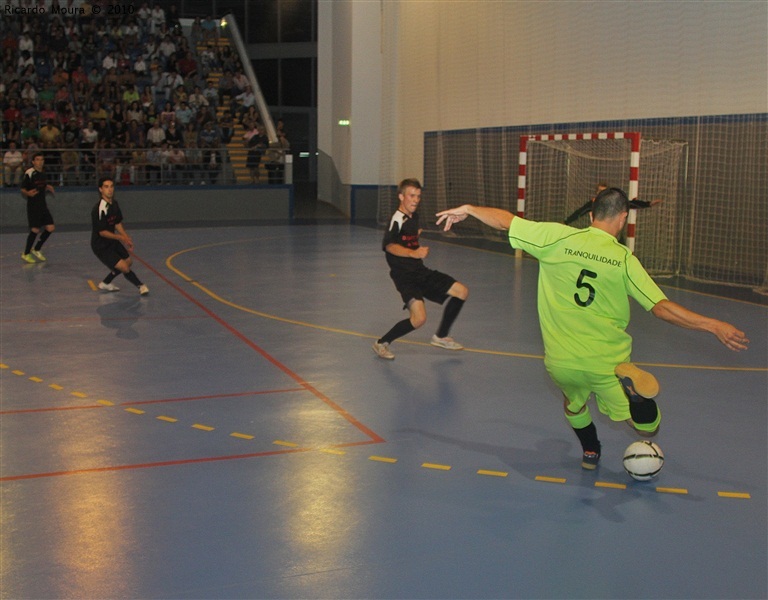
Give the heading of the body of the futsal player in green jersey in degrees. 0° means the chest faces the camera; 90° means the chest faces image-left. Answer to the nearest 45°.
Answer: approximately 180°

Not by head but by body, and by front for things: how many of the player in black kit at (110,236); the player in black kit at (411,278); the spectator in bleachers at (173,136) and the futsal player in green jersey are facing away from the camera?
1

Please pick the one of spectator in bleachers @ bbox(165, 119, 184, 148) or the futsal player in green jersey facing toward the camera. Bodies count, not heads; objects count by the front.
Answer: the spectator in bleachers

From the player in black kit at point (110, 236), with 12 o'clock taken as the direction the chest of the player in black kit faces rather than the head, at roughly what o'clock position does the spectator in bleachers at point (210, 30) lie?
The spectator in bleachers is roughly at 8 o'clock from the player in black kit.

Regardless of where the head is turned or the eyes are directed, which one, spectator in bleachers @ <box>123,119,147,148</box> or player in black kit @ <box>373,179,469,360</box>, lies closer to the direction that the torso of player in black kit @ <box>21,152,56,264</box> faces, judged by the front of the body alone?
the player in black kit

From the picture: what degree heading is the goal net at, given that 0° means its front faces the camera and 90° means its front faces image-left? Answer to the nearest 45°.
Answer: approximately 45°

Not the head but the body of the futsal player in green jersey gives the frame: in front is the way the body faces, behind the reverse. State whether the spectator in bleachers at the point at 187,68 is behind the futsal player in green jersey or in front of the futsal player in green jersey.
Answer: in front

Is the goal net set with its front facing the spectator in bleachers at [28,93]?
no

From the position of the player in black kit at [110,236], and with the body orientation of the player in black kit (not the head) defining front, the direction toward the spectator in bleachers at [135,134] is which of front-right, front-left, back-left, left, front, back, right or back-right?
back-left

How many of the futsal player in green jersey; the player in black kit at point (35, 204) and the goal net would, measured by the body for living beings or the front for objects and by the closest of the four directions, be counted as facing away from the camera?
1

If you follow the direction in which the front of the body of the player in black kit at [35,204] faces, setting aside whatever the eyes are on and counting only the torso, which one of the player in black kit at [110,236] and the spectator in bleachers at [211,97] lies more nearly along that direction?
the player in black kit

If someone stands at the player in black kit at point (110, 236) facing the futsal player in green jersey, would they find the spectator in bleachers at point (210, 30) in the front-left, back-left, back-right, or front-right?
back-left

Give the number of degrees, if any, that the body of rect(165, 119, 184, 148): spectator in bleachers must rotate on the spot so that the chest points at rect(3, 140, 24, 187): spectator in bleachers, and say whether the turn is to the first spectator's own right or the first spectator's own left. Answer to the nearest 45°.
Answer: approximately 90° to the first spectator's own right

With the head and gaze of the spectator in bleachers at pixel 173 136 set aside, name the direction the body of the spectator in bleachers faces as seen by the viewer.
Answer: toward the camera

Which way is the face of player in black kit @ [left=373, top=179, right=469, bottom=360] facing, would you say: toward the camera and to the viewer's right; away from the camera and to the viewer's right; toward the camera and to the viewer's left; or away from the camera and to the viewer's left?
toward the camera and to the viewer's right

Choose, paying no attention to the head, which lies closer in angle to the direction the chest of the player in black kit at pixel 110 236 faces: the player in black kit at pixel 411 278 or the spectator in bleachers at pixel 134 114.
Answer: the player in black kit

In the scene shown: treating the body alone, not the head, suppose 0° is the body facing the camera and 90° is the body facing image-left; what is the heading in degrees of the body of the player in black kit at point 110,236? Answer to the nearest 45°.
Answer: approximately 315°

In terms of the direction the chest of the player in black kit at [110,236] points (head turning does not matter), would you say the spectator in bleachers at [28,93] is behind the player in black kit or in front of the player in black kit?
behind

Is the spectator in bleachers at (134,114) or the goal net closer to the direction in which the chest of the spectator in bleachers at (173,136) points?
the goal net

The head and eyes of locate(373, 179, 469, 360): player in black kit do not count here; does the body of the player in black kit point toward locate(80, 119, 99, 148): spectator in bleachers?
no
